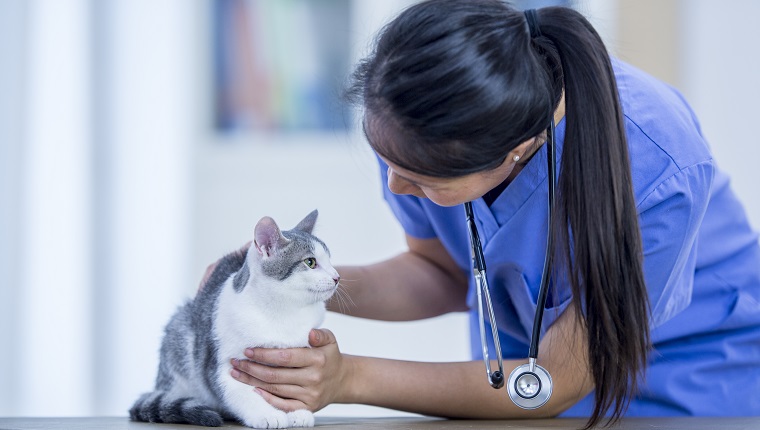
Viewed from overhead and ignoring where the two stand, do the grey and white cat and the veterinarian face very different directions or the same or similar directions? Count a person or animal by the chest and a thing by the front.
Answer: very different directions

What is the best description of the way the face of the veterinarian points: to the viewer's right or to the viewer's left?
to the viewer's left

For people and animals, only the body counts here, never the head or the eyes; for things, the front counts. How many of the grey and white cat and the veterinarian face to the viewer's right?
1

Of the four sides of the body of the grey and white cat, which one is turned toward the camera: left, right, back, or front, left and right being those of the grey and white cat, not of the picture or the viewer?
right

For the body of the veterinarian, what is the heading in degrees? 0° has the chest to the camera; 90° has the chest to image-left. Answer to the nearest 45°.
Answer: approximately 45°
